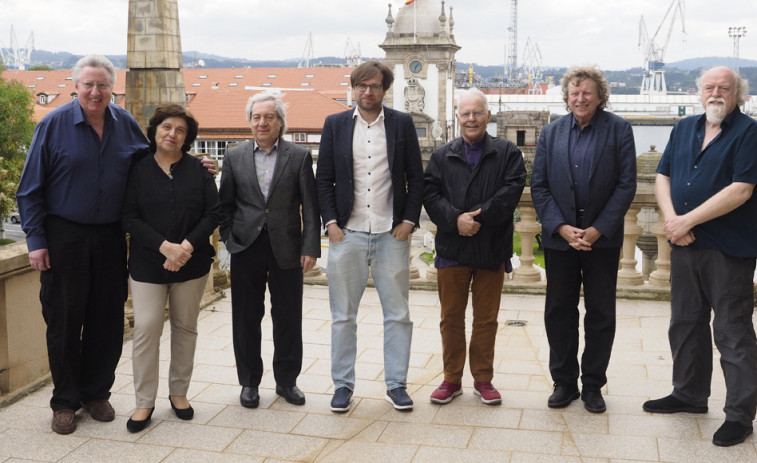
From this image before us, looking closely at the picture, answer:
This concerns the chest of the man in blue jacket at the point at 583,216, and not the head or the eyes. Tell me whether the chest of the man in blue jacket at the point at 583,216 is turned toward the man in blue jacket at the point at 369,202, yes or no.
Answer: no

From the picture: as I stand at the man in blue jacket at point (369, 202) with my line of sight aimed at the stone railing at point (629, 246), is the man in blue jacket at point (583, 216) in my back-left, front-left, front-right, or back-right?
front-right

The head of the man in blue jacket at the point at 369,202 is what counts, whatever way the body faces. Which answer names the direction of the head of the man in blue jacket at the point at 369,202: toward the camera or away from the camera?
toward the camera

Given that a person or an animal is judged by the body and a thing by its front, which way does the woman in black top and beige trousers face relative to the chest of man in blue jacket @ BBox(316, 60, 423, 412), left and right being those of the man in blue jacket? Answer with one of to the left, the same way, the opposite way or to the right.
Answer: the same way

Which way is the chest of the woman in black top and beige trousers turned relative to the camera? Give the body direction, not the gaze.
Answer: toward the camera

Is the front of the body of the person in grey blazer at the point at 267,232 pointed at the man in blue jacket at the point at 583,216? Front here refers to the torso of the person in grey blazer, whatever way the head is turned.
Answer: no

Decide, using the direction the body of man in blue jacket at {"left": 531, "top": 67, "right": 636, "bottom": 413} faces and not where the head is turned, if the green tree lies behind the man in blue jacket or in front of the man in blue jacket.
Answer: behind

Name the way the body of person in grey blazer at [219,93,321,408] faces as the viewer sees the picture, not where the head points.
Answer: toward the camera

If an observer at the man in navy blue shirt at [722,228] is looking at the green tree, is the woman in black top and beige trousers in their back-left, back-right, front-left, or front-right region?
front-left

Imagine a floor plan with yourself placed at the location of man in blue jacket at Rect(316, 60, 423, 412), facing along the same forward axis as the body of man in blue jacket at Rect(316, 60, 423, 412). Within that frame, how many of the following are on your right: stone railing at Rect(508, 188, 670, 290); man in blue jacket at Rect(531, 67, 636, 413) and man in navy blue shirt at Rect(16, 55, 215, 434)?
1

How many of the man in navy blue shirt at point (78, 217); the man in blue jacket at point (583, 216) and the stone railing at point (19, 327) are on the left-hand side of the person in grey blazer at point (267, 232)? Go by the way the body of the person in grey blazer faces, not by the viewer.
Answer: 1

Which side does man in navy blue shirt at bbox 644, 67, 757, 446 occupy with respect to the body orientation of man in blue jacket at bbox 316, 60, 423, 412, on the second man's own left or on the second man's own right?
on the second man's own left

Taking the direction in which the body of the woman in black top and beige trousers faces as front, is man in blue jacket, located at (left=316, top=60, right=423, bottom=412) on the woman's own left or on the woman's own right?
on the woman's own left

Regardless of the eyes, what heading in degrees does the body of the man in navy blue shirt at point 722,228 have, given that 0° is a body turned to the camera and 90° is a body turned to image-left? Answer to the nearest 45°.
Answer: approximately 45°

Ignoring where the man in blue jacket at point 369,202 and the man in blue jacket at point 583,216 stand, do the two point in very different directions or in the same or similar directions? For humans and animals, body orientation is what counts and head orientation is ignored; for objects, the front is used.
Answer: same or similar directions

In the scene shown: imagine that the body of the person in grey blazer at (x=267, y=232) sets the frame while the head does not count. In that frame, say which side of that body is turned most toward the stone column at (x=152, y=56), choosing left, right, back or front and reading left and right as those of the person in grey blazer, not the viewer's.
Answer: back

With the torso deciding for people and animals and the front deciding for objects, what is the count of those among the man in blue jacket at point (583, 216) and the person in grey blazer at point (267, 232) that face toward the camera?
2
